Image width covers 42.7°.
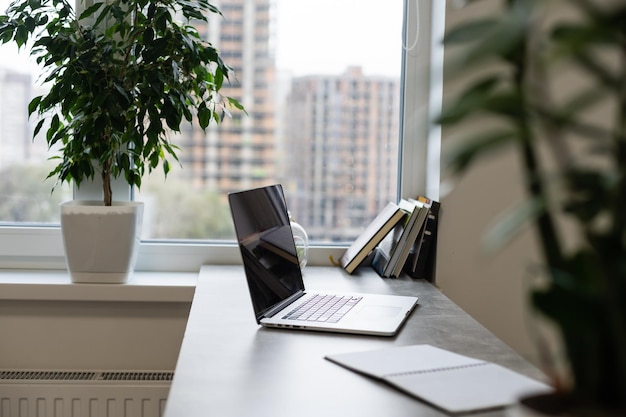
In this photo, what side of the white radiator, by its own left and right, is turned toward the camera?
front

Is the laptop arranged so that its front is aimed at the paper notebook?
no

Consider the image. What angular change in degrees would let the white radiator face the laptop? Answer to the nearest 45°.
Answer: approximately 45° to its left

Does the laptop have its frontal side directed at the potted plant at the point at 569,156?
no

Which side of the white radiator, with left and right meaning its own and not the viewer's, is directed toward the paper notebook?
front
